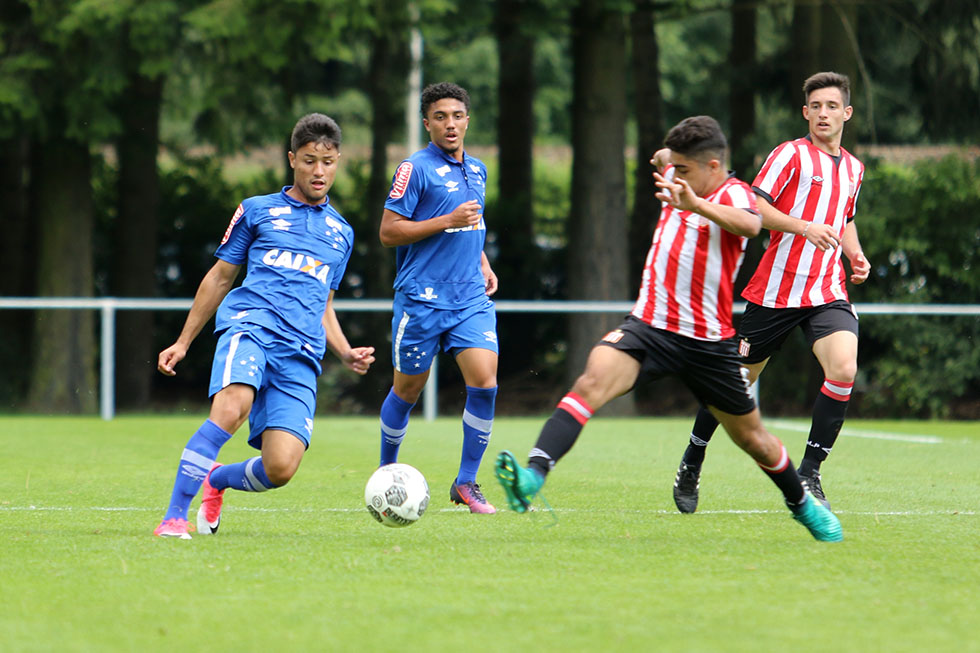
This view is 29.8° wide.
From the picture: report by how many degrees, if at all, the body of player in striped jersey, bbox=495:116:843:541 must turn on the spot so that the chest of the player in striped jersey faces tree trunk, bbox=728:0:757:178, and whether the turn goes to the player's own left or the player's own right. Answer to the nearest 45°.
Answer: approximately 135° to the player's own right

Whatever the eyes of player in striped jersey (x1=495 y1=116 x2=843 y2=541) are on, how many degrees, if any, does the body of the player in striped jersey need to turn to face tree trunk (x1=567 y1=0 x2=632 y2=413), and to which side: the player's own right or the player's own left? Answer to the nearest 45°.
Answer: approximately 135° to the player's own right

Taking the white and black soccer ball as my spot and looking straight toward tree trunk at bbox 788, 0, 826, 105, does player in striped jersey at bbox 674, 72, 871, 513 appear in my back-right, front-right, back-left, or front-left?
front-right

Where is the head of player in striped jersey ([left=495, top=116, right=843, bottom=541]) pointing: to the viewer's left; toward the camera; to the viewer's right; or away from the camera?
to the viewer's left

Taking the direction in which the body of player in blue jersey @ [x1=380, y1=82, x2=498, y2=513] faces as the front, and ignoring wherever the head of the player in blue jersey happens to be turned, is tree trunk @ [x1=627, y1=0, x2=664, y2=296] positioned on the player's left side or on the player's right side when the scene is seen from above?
on the player's left side

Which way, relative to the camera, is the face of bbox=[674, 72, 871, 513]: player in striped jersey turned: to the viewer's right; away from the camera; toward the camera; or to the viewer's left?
toward the camera

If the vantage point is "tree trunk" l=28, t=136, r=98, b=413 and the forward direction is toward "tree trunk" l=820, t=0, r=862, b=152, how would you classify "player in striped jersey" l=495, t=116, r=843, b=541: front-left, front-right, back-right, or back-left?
front-right

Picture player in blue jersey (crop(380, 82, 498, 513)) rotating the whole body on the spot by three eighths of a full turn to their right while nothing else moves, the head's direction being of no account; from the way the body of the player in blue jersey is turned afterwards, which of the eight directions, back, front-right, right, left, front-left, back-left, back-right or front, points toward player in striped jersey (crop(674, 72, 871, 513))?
back

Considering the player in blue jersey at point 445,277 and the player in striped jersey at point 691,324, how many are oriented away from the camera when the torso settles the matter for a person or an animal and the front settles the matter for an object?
0

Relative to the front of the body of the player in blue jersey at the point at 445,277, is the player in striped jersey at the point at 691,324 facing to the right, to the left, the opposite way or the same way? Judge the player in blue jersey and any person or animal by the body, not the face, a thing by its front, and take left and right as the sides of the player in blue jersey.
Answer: to the right

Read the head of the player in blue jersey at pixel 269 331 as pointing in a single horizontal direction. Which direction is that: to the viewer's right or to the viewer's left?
to the viewer's right

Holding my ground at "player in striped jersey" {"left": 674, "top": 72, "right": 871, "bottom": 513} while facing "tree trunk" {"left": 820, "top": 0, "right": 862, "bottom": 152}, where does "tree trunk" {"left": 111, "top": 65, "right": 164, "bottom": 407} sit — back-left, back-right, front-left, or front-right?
front-left

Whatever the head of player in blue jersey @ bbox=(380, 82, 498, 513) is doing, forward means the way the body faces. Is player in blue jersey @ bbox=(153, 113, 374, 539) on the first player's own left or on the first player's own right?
on the first player's own right

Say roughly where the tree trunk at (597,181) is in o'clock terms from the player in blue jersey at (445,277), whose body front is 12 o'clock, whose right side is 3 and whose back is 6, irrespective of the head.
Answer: The tree trunk is roughly at 8 o'clock from the player in blue jersey.

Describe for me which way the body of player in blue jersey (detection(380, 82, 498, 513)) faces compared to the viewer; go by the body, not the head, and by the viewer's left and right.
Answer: facing the viewer and to the right of the viewer
